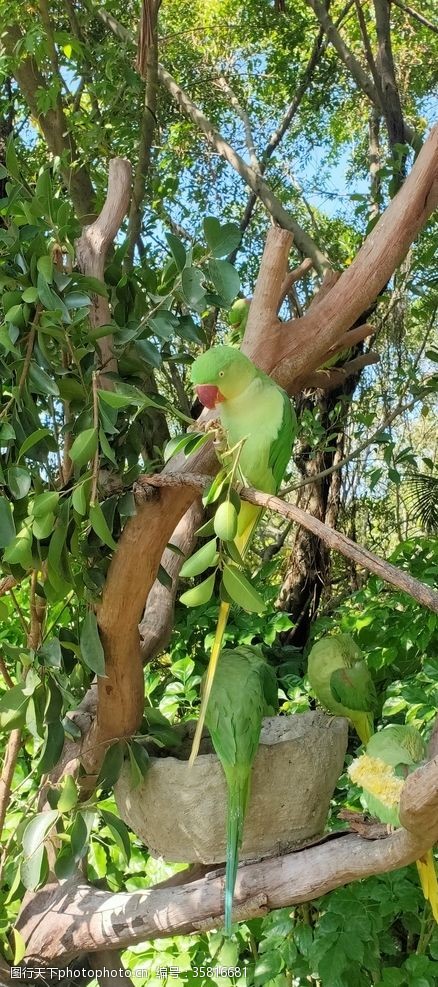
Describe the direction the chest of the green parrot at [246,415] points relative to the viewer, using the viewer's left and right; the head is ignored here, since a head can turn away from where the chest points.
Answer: facing the viewer and to the left of the viewer
